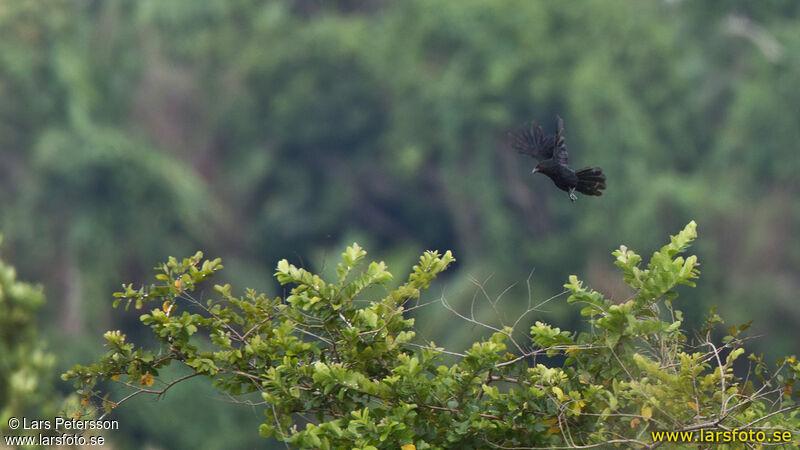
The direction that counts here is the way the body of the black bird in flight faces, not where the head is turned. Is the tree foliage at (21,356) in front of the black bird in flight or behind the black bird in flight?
in front

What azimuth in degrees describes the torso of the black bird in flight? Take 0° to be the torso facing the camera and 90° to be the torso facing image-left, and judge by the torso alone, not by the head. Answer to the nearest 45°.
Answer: approximately 90°
